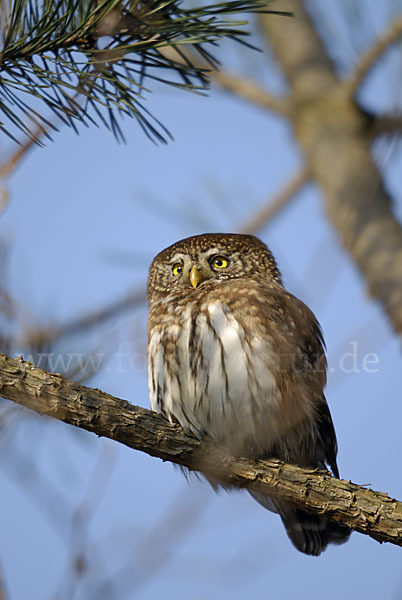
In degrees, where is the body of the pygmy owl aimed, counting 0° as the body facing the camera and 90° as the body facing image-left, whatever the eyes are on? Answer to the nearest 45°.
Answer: approximately 45°
